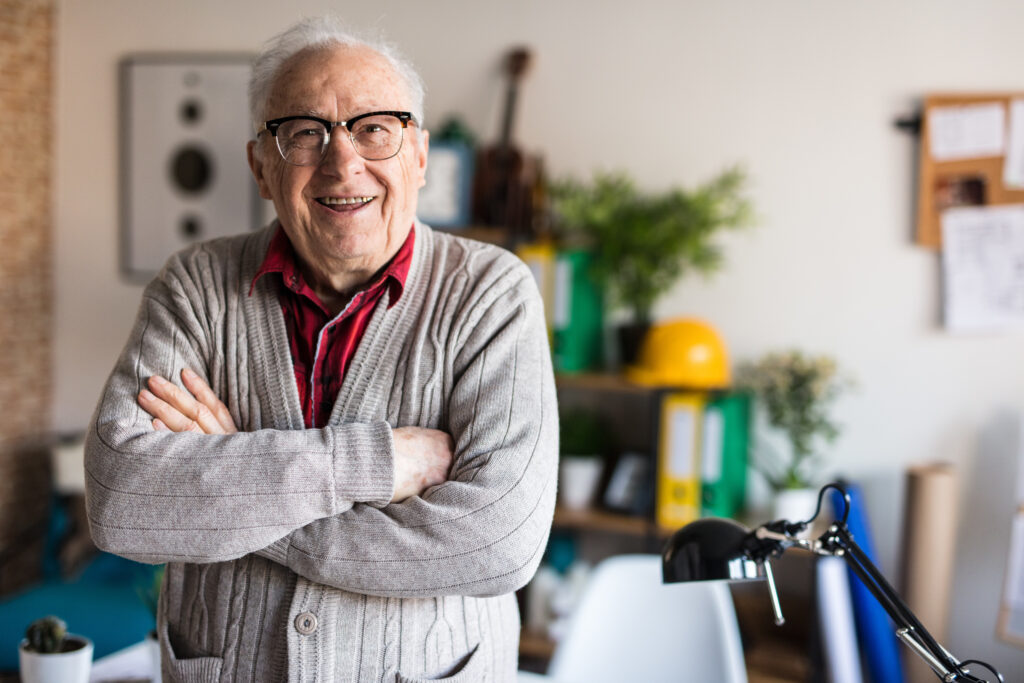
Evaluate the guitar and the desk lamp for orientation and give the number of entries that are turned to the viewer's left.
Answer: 1

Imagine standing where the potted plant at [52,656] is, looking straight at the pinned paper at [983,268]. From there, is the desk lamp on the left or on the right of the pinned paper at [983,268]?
right

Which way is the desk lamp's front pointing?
to the viewer's left

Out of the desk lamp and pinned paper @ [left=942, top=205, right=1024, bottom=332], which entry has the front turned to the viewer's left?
the desk lamp

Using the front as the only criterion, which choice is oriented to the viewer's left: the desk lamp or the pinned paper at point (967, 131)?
the desk lamp

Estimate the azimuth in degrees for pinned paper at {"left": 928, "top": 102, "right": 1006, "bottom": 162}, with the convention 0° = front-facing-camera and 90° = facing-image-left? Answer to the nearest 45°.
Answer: approximately 0°
